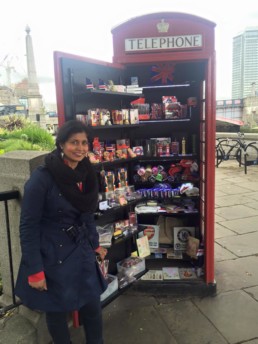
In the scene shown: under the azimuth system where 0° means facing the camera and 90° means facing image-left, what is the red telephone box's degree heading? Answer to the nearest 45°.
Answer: approximately 0°

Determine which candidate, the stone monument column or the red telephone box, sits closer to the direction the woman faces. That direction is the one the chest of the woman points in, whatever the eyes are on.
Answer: the red telephone box

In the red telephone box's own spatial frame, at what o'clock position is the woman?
The woman is roughly at 1 o'clock from the red telephone box.

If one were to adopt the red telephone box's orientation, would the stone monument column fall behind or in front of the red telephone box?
behind

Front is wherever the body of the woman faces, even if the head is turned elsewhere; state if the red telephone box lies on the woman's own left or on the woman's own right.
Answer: on the woman's own left

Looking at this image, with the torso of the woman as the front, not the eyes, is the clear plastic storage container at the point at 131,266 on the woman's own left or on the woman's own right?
on the woman's own left

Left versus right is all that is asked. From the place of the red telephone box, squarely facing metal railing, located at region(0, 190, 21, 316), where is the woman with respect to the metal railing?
left

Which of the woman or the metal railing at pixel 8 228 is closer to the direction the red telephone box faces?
the woman

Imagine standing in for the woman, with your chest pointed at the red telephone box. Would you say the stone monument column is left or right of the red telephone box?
left

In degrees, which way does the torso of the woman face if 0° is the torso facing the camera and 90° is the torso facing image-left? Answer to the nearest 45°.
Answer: approximately 315°

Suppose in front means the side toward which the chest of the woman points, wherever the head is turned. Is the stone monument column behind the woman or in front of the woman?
behind
